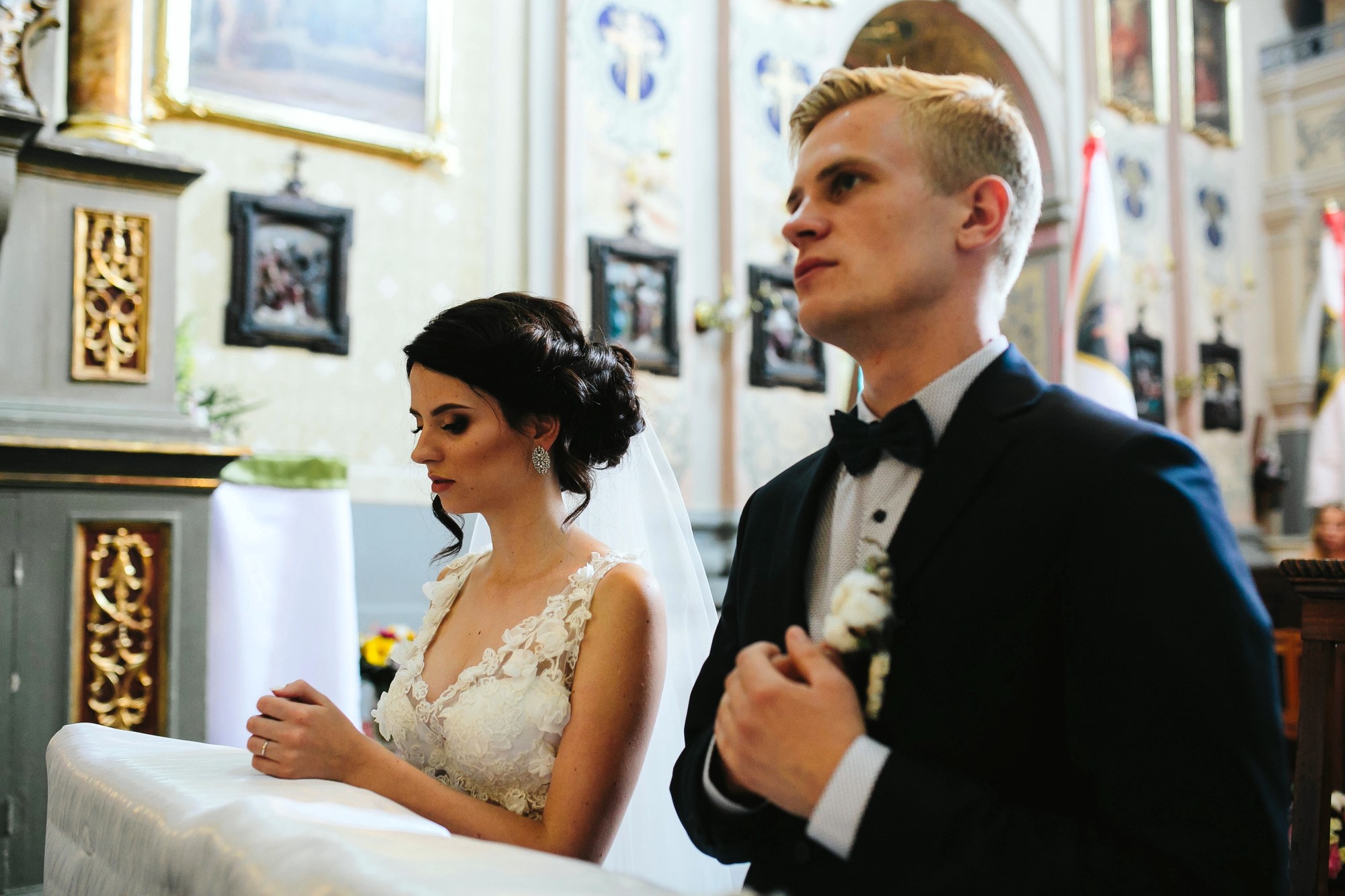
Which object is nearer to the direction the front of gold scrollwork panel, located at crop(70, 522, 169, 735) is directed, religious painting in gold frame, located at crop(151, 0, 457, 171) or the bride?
the bride

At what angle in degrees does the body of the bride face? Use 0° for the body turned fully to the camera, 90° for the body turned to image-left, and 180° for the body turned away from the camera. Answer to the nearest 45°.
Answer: approximately 45°

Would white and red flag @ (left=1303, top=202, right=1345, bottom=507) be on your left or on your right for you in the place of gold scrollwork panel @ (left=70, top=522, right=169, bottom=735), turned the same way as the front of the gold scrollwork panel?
on your left

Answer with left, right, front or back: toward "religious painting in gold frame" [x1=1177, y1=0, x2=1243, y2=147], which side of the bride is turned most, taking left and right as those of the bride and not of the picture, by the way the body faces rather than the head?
back

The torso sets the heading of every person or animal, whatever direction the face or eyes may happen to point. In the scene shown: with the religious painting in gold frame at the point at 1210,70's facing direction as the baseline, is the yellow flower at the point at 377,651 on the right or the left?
on its right

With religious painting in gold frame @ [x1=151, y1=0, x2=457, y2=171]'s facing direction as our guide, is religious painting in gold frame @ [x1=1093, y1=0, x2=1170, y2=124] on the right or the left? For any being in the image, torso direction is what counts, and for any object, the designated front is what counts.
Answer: on its left

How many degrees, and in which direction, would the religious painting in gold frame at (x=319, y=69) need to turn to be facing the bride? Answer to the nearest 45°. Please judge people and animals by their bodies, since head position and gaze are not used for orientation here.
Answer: approximately 45° to its right

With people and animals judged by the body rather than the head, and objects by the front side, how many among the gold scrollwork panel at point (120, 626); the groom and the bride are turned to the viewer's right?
0

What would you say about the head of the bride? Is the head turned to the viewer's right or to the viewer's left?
to the viewer's left

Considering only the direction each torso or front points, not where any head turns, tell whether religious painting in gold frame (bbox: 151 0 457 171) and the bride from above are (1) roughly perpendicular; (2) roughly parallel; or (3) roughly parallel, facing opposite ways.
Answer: roughly perpendicular

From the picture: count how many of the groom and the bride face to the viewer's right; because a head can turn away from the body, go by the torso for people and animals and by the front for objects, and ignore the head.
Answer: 0

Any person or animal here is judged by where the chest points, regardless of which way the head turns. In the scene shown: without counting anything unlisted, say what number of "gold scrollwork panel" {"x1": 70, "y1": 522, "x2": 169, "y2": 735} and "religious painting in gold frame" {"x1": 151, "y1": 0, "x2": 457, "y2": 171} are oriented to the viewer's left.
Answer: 0

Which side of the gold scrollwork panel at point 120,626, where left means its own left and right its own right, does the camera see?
front

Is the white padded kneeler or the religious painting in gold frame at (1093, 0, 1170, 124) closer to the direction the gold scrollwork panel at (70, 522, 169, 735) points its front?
the white padded kneeler
